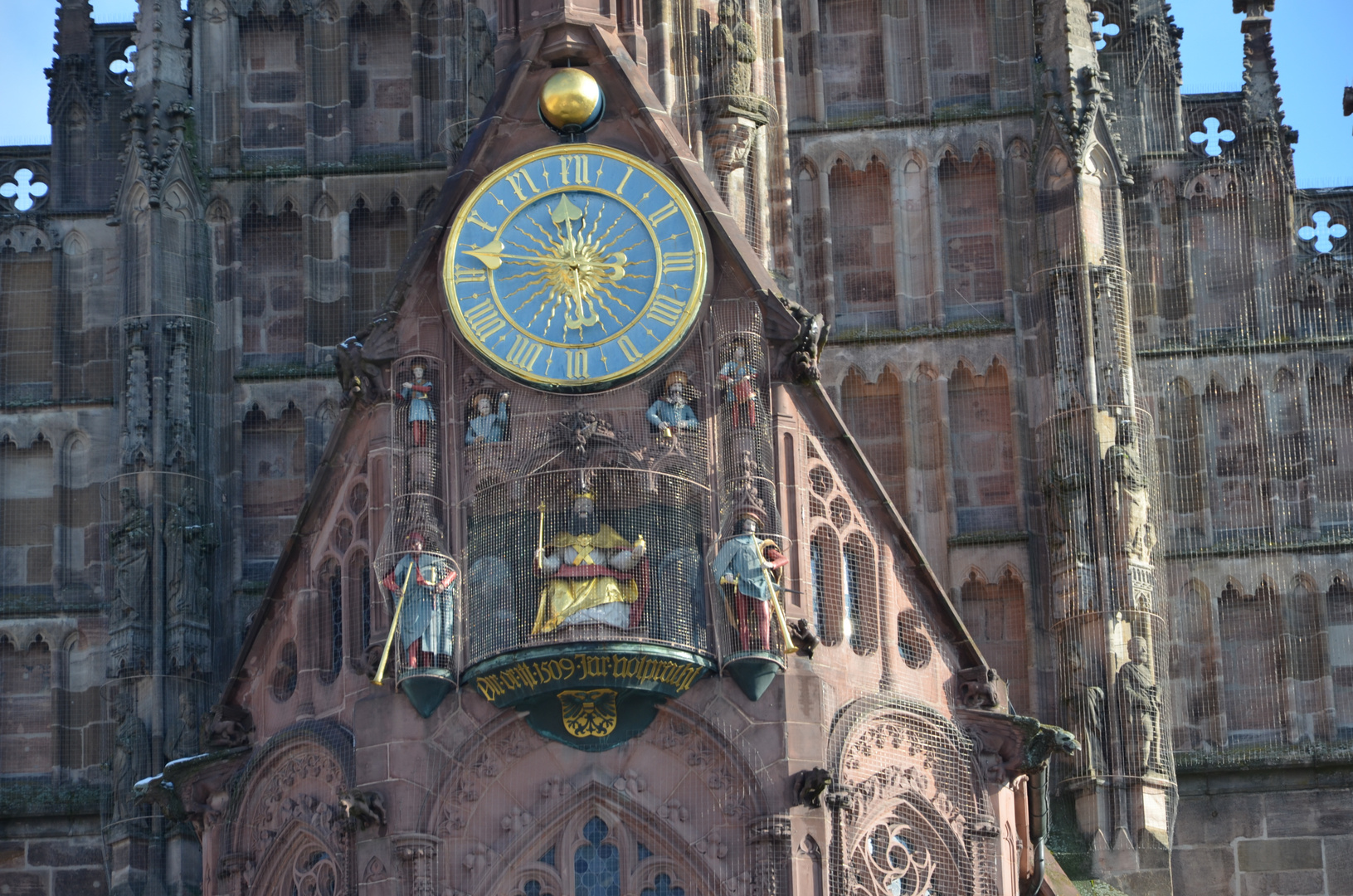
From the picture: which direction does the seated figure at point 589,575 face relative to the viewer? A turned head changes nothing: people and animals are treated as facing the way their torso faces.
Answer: toward the camera

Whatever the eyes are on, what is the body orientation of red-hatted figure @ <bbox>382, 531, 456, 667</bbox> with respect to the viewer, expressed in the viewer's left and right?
facing the viewer

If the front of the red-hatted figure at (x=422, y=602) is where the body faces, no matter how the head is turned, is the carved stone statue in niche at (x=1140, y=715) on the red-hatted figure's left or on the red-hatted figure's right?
on the red-hatted figure's left

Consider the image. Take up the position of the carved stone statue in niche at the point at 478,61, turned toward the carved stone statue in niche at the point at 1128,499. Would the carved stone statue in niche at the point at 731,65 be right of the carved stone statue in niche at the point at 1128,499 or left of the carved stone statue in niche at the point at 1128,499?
right

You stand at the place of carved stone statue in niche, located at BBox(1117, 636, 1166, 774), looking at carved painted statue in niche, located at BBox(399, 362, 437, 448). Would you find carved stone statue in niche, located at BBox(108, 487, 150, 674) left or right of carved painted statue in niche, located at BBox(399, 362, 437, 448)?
right

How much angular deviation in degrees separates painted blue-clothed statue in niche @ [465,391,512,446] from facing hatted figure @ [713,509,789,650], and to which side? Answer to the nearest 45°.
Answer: approximately 90° to its left

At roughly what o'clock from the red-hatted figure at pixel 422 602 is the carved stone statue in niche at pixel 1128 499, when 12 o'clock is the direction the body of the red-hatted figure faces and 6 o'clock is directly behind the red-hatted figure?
The carved stone statue in niche is roughly at 8 o'clock from the red-hatted figure.

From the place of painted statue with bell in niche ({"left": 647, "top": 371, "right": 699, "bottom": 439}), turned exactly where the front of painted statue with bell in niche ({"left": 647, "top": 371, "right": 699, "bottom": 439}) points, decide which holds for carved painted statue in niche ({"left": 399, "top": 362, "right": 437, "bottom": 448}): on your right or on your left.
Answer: on your right

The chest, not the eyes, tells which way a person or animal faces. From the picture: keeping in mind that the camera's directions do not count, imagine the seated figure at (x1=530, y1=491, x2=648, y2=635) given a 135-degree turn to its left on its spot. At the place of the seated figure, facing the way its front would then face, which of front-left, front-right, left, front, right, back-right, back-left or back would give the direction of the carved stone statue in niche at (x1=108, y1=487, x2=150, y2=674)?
left

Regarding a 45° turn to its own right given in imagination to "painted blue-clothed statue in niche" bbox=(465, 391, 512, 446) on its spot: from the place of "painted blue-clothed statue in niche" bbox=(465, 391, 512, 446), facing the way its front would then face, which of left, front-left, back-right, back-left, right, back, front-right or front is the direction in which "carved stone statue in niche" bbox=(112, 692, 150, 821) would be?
right

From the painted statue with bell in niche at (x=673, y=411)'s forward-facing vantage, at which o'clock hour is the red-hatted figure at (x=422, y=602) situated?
The red-hatted figure is roughly at 3 o'clock from the painted statue with bell in niche.

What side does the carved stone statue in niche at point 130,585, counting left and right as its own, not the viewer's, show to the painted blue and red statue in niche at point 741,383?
left

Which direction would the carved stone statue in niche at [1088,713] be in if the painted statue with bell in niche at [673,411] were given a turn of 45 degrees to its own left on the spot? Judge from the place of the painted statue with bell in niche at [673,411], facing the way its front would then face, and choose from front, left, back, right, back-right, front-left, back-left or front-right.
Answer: left
